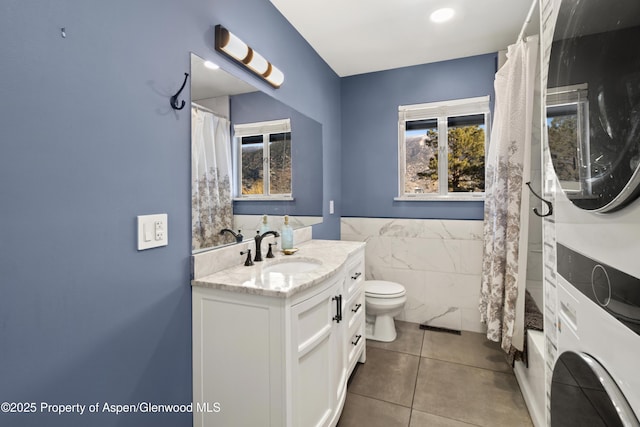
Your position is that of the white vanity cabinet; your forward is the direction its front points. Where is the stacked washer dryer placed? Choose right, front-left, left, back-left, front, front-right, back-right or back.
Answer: front

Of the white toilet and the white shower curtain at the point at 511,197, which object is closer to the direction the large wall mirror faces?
the white shower curtain

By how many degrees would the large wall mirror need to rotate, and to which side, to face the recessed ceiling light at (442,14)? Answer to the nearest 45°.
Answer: approximately 45° to its left

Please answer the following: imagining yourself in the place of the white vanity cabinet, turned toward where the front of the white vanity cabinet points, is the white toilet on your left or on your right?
on your left

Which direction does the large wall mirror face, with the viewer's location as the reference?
facing the viewer and to the right of the viewer

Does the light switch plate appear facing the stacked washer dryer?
yes

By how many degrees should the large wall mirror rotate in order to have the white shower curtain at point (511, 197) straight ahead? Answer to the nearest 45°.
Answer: approximately 45° to its left
